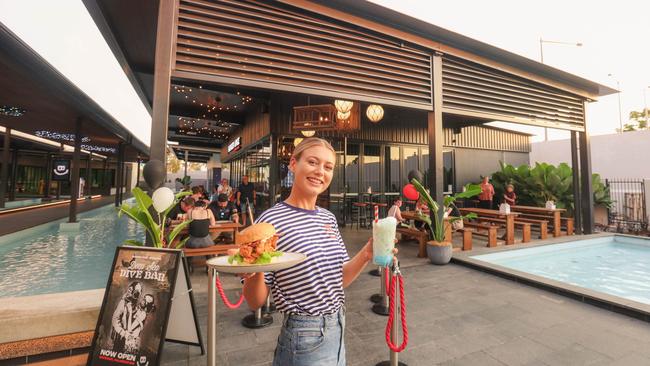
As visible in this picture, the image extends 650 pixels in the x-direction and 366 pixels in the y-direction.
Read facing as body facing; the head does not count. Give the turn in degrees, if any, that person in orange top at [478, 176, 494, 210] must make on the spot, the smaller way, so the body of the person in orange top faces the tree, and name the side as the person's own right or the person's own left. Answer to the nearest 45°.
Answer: approximately 135° to the person's own left

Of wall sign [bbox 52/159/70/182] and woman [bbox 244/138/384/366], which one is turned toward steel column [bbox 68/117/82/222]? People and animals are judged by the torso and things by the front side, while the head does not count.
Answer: the wall sign

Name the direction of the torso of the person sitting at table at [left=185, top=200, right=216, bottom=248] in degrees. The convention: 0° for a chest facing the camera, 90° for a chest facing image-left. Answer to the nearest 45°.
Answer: approximately 180°

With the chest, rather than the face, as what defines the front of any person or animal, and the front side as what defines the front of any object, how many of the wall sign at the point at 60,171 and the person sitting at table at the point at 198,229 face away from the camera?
1

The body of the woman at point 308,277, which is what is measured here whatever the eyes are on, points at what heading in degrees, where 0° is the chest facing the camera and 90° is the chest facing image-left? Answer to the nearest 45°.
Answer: approximately 315°

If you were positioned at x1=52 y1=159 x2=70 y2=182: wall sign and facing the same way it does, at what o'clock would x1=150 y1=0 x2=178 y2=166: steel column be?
The steel column is roughly at 12 o'clock from the wall sign.

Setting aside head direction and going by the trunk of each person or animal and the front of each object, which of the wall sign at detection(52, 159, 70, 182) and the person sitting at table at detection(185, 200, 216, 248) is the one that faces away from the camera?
the person sitting at table

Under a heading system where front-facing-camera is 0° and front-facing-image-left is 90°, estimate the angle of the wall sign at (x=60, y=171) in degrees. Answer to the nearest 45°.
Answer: approximately 0°
